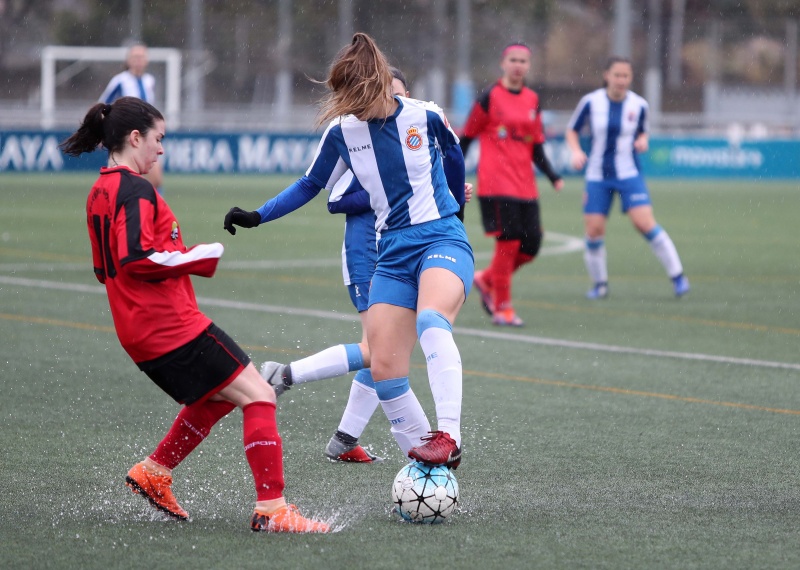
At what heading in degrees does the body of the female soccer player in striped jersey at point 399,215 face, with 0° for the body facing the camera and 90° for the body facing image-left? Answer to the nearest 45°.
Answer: approximately 0°

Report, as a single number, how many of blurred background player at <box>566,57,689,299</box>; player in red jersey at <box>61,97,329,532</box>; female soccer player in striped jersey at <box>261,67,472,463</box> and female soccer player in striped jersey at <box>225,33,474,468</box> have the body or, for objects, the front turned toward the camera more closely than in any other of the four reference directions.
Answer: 2

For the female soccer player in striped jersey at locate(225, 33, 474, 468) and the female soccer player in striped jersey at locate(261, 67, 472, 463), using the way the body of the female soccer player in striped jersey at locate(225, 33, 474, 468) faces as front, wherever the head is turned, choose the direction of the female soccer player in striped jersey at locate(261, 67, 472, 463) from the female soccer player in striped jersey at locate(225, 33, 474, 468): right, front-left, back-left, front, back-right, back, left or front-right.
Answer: back

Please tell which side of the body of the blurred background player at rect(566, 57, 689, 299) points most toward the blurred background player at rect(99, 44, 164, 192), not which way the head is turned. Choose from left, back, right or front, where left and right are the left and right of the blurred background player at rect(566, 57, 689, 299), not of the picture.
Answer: right

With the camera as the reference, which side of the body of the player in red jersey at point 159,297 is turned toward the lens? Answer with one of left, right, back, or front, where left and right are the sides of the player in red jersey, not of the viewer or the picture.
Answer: right
